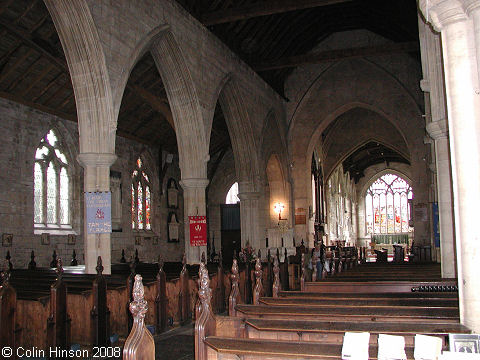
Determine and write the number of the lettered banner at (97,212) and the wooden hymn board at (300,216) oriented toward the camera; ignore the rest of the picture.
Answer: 2

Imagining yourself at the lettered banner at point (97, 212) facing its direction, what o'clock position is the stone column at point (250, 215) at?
The stone column is roughly at 7 o'clock from the lettered banner.

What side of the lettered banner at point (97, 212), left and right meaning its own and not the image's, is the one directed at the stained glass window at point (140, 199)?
back

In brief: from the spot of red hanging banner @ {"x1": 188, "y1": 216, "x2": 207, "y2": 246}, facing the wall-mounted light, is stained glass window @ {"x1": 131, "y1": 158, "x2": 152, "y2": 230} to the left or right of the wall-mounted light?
left

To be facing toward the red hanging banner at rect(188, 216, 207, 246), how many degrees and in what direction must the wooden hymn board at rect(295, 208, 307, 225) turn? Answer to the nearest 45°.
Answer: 0° — it already faces it

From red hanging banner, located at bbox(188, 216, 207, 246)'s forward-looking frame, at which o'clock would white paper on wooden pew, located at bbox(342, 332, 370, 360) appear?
The white paper on wooden pew is roughly at 12 o'clock from the red hanging banner.

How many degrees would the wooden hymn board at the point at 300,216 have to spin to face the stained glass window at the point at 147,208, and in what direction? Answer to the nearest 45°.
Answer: approximately 90° to its right

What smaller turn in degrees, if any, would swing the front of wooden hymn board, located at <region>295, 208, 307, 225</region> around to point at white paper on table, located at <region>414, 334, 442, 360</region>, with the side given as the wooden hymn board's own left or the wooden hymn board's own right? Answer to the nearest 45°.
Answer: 0° — it already faces it

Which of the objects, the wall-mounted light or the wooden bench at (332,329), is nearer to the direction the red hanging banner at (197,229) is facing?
the wooden bench

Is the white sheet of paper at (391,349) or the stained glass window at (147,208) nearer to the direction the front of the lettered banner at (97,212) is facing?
the white sheet of paper

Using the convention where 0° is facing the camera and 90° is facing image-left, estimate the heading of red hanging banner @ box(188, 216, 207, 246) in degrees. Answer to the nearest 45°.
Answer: approximately 0°

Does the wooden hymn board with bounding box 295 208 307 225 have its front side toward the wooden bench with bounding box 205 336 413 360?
yes
